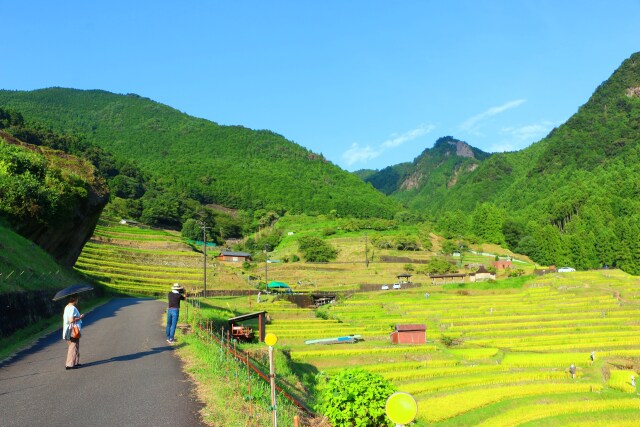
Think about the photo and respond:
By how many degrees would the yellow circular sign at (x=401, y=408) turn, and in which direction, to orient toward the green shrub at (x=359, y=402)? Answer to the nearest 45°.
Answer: approximately 180°

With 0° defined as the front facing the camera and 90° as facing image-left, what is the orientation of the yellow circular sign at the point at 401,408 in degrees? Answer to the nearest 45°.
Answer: approximately 0°

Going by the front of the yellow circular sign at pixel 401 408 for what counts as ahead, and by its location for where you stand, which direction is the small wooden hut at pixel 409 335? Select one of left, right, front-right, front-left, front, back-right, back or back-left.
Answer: back
